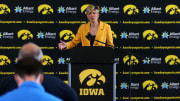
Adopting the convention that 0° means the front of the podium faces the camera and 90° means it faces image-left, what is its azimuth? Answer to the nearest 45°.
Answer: approximately 0°

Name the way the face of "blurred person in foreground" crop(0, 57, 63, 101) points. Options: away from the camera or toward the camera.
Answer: away from the camera

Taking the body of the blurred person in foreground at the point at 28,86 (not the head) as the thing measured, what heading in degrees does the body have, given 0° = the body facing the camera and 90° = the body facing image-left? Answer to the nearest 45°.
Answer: approximately 180°

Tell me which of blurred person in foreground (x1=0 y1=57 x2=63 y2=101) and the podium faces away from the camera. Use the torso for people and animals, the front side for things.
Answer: the blurred person in foreground

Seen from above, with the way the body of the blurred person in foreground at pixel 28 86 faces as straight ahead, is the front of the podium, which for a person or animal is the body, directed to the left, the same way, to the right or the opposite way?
the opposite way

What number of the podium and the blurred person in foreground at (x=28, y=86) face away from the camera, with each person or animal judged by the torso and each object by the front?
1
